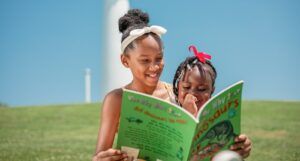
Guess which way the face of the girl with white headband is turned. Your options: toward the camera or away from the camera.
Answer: toward the camera

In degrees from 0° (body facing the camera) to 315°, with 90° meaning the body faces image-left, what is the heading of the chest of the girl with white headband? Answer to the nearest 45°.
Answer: approximately 315°

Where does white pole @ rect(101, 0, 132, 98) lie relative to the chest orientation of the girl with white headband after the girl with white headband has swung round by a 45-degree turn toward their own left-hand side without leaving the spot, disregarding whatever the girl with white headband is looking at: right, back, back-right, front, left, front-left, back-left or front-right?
left
